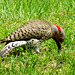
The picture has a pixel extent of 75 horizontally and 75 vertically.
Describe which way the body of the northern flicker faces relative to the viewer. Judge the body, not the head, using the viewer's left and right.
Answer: facing to the right of the viewer
